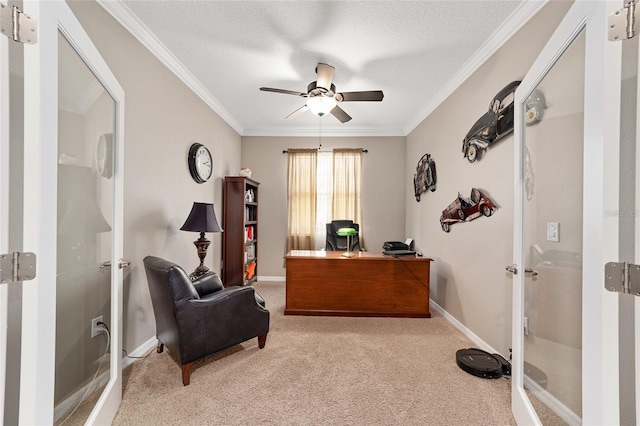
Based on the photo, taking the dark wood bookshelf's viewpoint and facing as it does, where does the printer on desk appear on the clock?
The printer on desk is roughly at 1 o'clock from the dark wood bookshelf.

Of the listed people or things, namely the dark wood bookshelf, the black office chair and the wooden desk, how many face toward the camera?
1

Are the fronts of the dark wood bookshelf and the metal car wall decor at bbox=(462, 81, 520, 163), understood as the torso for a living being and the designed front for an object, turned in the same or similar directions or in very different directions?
very different directions

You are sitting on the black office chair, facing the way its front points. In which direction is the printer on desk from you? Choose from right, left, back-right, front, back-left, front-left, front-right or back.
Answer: front-left

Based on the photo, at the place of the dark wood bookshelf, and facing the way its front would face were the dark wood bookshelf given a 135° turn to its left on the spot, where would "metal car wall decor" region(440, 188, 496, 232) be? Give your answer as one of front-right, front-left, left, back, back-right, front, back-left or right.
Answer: back

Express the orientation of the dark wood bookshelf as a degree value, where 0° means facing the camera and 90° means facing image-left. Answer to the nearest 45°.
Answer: approximately 270°

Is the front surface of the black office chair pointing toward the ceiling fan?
yes

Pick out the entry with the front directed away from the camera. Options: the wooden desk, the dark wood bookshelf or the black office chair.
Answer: the wooden desk

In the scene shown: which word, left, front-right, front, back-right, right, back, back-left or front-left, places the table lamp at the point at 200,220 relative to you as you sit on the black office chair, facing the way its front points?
front-right

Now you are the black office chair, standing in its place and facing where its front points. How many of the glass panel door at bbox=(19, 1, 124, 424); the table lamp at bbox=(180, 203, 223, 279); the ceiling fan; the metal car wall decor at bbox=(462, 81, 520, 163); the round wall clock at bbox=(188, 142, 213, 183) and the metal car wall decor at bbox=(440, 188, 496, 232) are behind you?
0

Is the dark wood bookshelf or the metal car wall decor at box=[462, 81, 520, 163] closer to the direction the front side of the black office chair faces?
the metal car wall decor

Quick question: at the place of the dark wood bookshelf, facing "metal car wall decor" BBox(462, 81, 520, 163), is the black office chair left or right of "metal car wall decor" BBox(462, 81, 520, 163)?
left

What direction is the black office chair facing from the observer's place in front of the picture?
facing the viewer

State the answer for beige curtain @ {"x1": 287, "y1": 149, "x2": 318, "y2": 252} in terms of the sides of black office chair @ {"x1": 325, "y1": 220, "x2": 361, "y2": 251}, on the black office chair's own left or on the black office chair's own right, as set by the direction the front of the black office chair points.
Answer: on the black office chair's own right

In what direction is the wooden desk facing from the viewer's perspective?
away from the camera

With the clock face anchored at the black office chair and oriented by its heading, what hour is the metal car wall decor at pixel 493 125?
The metal car wall decor is roughly at 11 o'clock from the black office chair.

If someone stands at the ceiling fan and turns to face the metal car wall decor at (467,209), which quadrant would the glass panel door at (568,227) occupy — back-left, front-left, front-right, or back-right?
front-right

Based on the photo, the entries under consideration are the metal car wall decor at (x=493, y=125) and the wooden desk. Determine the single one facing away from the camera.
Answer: the wooden desk

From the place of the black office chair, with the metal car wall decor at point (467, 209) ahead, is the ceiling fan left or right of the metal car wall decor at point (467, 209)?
right
